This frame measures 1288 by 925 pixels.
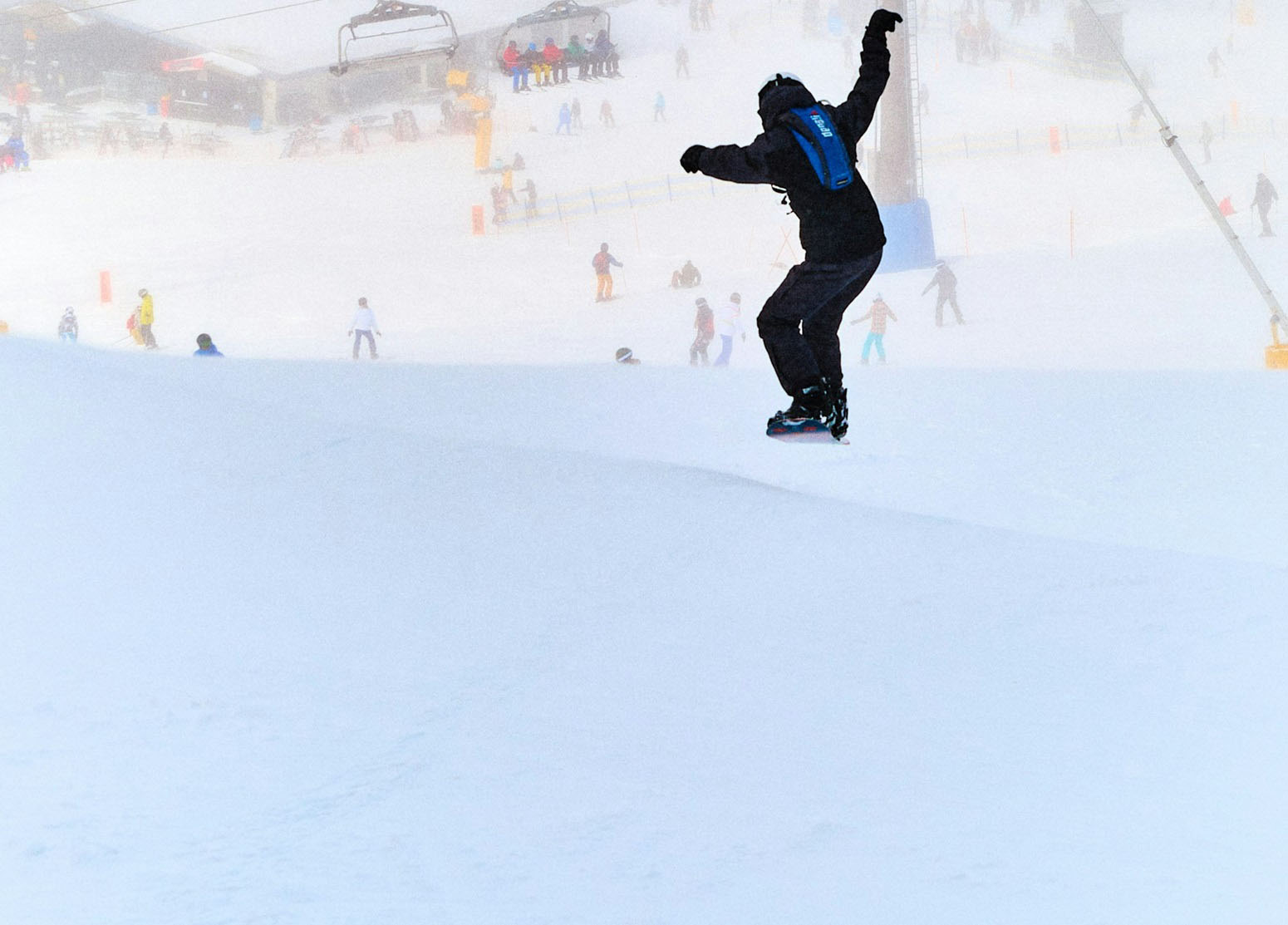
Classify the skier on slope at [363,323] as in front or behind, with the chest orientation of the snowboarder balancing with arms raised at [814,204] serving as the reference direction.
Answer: in front

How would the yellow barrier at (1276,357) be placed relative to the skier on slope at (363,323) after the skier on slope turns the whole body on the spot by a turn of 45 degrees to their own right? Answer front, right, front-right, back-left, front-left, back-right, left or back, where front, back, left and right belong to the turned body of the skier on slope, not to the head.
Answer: left

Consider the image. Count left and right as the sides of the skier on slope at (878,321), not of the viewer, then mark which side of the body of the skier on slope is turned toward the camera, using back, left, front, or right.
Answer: back

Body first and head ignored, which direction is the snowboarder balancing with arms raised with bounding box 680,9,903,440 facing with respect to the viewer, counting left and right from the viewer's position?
facing away from the viewer and to the left of the viewer

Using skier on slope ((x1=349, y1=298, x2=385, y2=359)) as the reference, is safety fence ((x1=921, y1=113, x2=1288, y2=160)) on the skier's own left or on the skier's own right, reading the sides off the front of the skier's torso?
on the skier's own left

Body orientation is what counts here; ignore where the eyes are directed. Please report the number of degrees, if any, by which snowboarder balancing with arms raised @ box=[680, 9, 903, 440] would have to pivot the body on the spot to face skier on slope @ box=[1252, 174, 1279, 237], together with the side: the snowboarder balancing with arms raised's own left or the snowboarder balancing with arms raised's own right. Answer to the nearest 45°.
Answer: approximately 45° to the snowboarder balancing with arms raised's own right

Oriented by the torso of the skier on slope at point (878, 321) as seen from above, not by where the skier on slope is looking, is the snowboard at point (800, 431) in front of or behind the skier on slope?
behind

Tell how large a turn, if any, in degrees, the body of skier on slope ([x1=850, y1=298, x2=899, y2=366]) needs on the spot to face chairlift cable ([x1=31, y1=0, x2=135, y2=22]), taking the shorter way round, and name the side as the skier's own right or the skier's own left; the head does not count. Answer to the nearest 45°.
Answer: approximately 45° to the skier's own left
